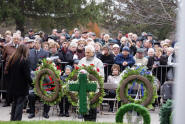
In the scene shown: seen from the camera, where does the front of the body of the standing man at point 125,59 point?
toward the camera

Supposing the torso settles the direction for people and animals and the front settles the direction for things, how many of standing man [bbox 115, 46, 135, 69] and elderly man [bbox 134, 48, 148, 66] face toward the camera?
2

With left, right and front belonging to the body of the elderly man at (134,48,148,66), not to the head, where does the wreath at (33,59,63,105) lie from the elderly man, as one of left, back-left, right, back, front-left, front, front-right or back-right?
front-right

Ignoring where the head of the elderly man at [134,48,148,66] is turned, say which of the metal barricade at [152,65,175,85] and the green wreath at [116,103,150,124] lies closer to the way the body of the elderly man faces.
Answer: the green wreath

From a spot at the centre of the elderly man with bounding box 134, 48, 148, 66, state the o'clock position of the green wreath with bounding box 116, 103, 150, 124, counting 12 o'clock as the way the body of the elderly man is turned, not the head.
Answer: The green wreath is roughly at 12 o'clock from the elderly man.

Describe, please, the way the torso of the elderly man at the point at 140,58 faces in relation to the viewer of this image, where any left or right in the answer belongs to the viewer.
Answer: facing the viewer

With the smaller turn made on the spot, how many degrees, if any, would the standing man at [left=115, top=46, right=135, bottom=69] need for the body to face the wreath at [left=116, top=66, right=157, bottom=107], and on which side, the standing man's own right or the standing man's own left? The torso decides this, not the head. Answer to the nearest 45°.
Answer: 0° — they already face it

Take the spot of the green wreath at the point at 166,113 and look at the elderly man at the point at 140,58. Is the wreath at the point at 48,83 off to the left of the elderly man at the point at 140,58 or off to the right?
left

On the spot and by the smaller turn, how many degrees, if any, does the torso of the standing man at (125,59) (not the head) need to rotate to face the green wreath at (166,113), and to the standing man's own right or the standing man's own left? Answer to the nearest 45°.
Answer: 0° — they already face it
